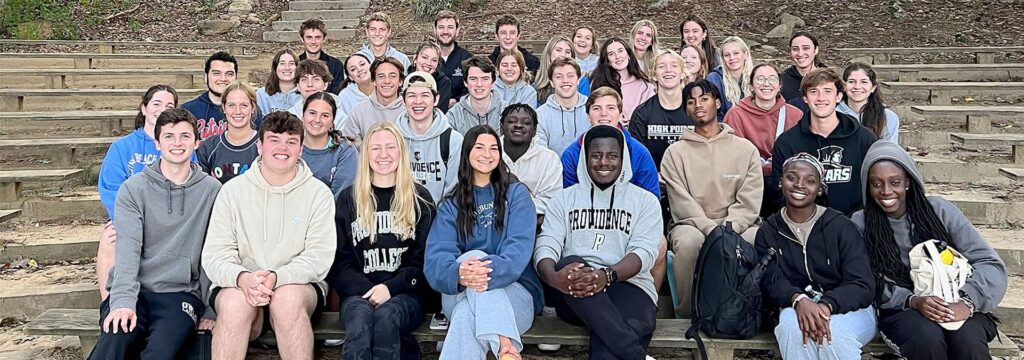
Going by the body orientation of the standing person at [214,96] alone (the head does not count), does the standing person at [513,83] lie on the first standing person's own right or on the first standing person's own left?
on the first standing person's own left

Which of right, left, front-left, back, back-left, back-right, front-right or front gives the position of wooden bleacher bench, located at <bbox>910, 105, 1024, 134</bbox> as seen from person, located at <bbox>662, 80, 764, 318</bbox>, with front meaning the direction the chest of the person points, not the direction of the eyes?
back-left

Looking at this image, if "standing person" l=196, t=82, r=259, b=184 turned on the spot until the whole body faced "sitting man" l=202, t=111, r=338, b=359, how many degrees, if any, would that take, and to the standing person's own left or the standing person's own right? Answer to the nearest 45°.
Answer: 0° — they already face them

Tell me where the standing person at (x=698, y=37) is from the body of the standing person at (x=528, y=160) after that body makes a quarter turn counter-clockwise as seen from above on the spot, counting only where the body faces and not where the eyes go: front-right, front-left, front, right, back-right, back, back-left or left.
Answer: front-left

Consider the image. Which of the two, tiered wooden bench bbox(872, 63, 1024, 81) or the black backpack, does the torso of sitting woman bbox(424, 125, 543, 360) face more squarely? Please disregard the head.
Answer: the black backpack

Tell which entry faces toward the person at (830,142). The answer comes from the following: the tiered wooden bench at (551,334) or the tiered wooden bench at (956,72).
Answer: the tiered wooden bench at (956,72)

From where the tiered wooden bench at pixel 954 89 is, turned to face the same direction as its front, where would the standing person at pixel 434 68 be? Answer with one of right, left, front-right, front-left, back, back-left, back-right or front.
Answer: front-right
